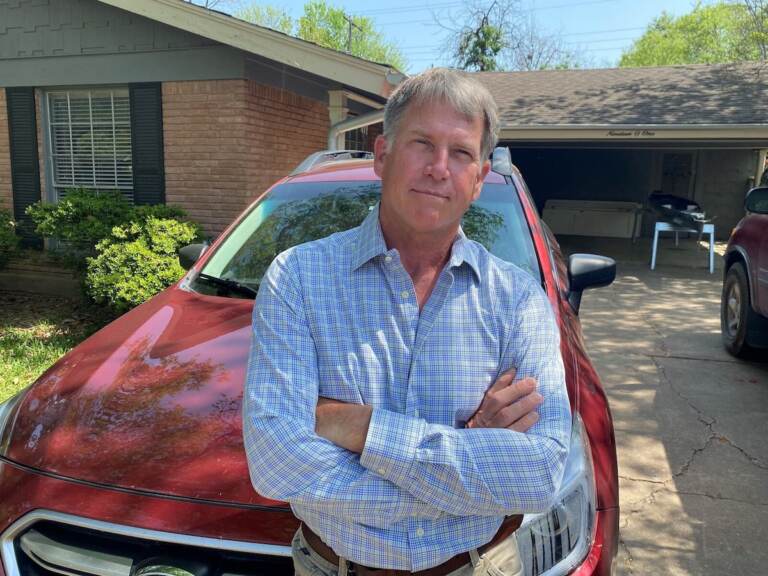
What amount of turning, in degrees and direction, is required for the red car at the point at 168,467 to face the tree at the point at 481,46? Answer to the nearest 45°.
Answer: approximately 135° to its right

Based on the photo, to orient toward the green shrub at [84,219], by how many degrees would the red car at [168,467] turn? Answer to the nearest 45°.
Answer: approximately 135° to its right

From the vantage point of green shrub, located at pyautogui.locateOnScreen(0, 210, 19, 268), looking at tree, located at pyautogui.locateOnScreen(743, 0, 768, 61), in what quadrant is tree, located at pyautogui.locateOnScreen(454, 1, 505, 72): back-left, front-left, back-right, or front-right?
front-left

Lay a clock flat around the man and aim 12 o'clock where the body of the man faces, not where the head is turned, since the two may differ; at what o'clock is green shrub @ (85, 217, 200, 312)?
The green shrub is roughly at 5 o'clock from the man.

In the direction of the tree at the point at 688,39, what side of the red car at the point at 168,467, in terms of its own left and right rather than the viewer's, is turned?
back

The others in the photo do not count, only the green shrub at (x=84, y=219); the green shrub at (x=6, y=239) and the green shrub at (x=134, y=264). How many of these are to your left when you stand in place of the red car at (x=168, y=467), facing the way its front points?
0

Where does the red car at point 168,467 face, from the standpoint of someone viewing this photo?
facing the viewer and to the left of the viewer

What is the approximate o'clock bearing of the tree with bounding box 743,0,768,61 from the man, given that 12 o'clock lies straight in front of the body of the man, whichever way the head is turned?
The tree is roughly at 7 o'clock from the man.

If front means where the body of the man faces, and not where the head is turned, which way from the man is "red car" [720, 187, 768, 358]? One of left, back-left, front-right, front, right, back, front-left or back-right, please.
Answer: back-left

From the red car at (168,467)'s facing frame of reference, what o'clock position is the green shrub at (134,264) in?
The green shrub is roughly at 4 o'clock from the red car.

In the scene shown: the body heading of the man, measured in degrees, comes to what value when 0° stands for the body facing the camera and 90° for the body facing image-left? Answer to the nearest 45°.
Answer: approximately 0°

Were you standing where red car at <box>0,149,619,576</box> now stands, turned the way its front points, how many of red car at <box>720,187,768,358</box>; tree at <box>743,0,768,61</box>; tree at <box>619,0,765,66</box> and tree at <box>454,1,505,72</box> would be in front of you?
0

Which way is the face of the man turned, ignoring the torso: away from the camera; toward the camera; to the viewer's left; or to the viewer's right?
toward the camera
